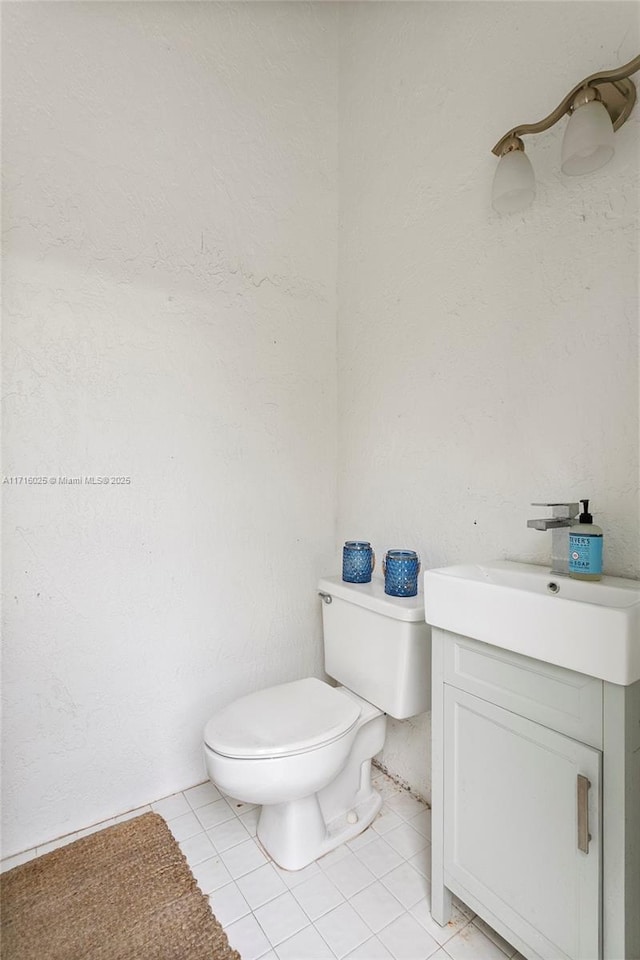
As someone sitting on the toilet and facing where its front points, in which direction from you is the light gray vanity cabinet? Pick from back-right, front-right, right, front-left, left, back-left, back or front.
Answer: left

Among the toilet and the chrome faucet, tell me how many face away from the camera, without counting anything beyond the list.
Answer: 0

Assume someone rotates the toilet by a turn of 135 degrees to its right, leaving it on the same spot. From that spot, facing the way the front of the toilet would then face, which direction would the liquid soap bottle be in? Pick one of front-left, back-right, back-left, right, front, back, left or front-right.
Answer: back-right

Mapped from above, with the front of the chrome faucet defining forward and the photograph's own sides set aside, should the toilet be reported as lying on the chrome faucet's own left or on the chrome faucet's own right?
on the chrome faucet's own right

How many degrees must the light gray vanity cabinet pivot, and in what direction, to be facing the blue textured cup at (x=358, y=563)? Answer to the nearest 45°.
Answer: approximately 90° to its right

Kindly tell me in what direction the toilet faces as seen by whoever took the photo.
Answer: facing the viewer and to the left of the viewer
